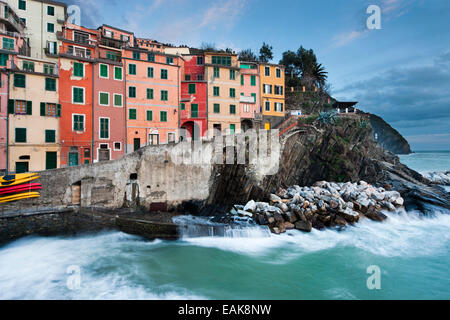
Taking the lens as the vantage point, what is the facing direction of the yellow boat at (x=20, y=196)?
facing to the right of the viewer

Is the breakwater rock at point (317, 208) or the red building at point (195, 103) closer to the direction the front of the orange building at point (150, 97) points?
the breakwater rock

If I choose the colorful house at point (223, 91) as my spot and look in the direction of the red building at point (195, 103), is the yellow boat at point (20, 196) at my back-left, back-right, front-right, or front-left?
front-left

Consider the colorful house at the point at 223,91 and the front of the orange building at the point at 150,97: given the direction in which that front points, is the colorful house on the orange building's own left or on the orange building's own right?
on the orange building's own left

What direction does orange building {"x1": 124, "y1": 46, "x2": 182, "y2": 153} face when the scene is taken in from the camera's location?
facing the viewer and to the right of the viewer

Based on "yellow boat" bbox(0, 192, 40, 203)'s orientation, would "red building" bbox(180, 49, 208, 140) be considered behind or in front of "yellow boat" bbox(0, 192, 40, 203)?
in front

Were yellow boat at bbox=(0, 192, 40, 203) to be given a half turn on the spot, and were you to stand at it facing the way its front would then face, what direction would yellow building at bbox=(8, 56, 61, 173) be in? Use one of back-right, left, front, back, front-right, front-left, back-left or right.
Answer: right

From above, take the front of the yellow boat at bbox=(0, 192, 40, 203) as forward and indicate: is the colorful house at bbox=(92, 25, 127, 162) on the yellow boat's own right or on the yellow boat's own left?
on the yellow boat's own left

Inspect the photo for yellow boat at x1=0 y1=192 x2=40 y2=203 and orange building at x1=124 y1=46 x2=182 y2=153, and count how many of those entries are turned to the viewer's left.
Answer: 0

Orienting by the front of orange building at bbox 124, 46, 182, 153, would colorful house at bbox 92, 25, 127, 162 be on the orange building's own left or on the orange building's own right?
on the orange building's own right

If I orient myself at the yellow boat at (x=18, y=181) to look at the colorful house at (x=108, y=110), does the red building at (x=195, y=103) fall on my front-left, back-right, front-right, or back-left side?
front-right
